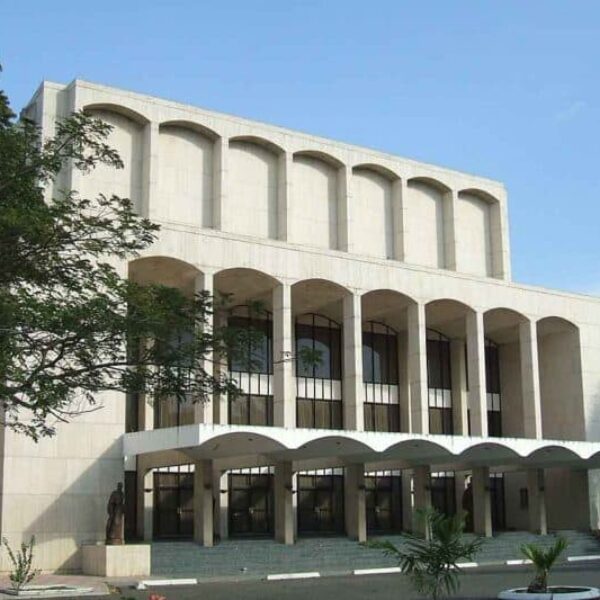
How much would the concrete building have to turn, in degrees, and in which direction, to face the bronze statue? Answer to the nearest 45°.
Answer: approximately 90° to its right

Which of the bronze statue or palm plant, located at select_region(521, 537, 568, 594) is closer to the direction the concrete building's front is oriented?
the palm plant

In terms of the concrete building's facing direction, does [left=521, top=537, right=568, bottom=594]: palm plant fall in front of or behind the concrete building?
in front

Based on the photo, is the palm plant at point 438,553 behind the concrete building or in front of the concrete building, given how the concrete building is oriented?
in front

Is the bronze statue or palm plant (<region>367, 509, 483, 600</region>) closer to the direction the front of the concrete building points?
the palm plant

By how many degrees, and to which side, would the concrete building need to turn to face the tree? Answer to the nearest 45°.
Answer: approximately 45° to its right

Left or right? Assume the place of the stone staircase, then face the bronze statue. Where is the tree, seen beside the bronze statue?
left

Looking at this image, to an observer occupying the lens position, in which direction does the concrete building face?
facing the viewer and to the right of the viewer
